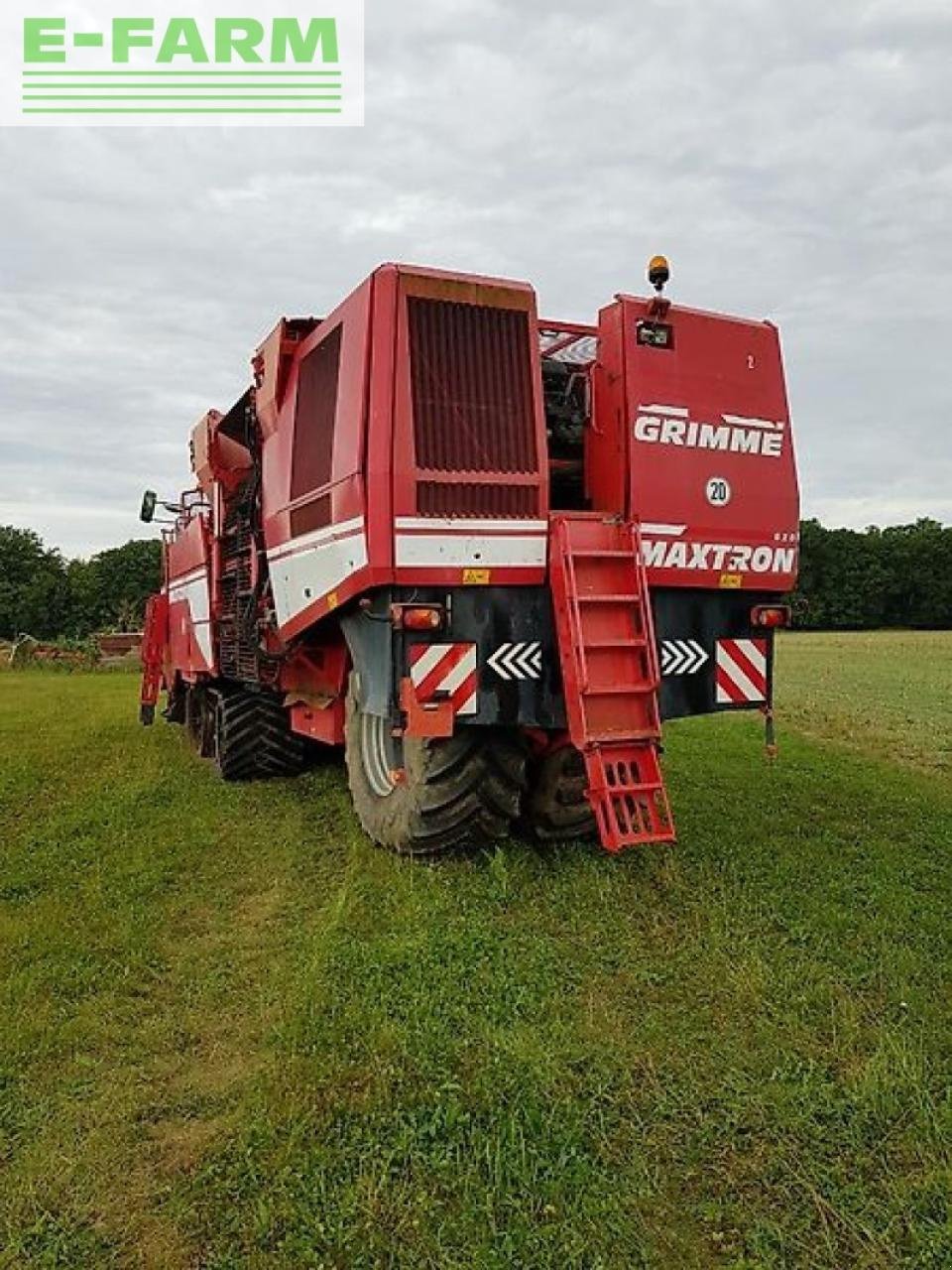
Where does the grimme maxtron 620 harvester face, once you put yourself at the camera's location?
facing away from the viewer and to the left of the viewer
